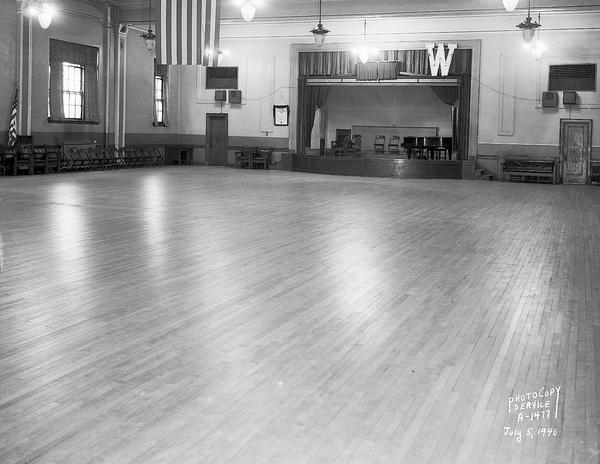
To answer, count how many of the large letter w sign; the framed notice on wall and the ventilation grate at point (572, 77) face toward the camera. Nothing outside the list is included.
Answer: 3

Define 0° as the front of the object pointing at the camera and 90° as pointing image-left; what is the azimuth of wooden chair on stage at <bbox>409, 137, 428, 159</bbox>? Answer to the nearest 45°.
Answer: approximately 45°

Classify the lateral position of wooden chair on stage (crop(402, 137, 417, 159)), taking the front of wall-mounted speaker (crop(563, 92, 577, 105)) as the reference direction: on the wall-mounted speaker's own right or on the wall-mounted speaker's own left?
on the wall-mounted speaker's own right

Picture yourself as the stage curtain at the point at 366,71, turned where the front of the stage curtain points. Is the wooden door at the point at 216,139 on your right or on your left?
on your right

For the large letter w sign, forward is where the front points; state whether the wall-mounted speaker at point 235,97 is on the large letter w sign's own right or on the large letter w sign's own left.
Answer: on the large letter w sign's own right

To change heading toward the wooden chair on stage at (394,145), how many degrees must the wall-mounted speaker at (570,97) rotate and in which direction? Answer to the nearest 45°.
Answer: approximately 135° to its right

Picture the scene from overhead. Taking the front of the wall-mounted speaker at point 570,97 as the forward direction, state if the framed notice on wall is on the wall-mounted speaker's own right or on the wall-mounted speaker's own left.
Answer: on the wall-mounted speaker's own right

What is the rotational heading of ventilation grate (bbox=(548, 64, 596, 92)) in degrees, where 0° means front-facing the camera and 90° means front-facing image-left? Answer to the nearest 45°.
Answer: approximately 0°
